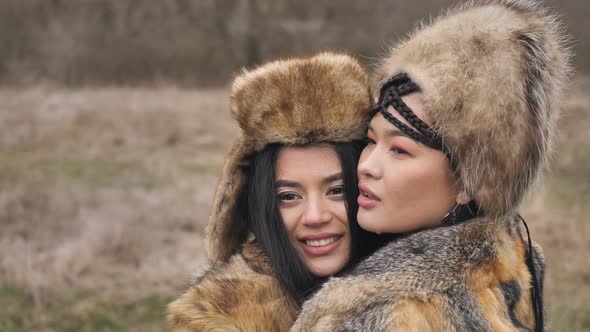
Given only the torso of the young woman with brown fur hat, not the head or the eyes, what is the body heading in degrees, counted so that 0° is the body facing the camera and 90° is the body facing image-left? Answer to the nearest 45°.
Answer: approximately 315°

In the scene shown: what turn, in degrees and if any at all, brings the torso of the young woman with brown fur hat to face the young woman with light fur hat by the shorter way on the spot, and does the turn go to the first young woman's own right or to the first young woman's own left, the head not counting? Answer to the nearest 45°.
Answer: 0° — they already face them

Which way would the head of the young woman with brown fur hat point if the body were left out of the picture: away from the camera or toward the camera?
toward the camera

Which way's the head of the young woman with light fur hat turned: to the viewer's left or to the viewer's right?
to the viewer's left
